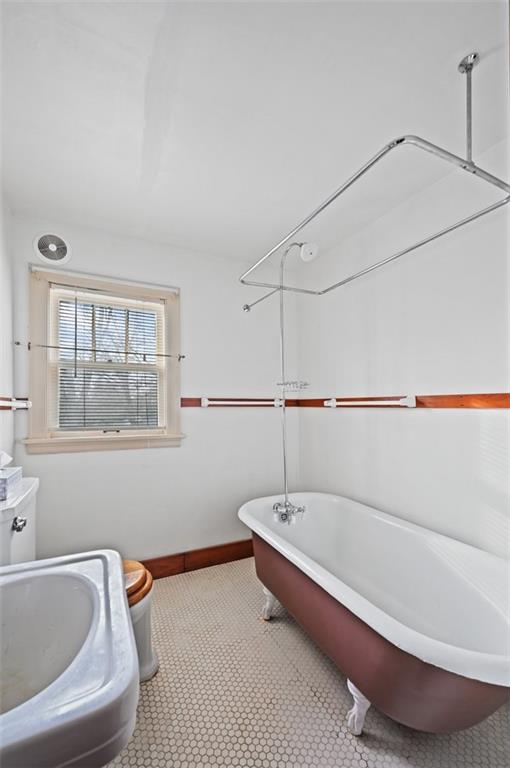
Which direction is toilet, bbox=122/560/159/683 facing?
to the viewer's right

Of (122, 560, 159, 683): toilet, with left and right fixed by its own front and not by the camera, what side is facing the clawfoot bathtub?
front

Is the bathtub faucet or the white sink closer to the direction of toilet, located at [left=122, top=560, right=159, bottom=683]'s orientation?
the bathtub faucet

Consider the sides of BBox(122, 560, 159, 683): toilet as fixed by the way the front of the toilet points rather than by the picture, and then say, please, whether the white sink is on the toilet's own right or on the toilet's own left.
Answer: on the toilet's own right

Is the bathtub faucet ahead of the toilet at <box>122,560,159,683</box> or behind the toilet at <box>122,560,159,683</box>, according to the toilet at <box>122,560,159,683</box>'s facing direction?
ahead

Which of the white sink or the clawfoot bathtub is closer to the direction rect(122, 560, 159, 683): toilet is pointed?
the clawfoot bathtub
